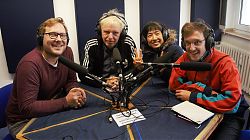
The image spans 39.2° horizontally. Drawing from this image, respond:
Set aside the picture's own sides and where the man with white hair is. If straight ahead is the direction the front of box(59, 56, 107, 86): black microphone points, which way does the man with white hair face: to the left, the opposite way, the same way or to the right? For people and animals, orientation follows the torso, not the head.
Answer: to the left

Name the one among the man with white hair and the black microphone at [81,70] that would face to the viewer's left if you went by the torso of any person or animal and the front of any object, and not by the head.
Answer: the black microphone

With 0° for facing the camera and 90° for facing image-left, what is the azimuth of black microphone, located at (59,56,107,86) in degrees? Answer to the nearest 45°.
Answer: approximately 90°

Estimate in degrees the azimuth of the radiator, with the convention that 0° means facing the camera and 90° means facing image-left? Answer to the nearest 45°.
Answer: approximately 45°

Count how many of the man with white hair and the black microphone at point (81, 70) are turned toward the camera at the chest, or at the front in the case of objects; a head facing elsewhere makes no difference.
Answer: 1

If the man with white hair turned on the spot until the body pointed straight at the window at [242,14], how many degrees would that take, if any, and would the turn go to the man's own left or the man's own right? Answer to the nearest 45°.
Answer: approximately 135° to the man's own left

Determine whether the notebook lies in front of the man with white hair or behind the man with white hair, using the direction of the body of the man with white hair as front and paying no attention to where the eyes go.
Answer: in front
